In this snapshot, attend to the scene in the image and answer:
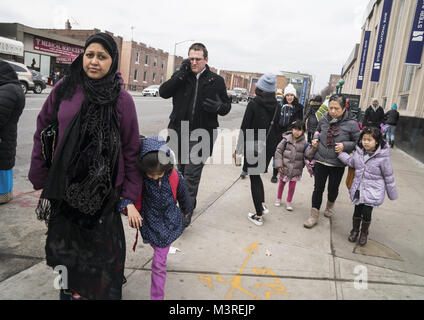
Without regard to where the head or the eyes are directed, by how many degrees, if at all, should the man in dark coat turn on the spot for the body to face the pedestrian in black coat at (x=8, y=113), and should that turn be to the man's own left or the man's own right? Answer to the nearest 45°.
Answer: approximately 90° to the man's own right

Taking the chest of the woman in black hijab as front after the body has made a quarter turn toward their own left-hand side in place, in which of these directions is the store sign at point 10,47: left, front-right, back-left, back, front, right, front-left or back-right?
left

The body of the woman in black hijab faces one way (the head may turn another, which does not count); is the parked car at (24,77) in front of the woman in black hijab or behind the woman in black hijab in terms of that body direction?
behind
